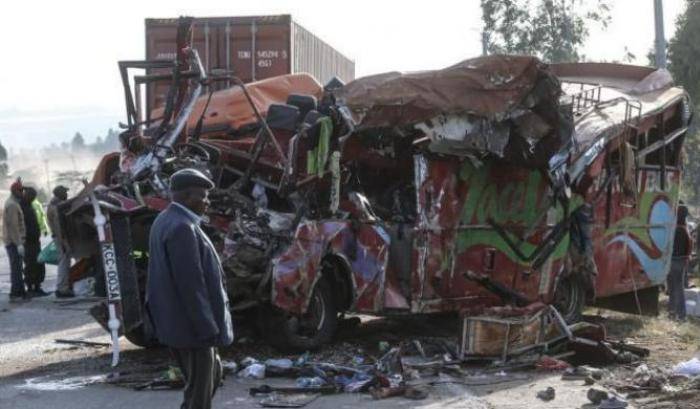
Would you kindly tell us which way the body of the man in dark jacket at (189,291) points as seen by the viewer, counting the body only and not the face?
to the viewer's right

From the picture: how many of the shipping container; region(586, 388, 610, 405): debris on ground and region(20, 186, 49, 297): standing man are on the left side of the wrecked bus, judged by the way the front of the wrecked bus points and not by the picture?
1
